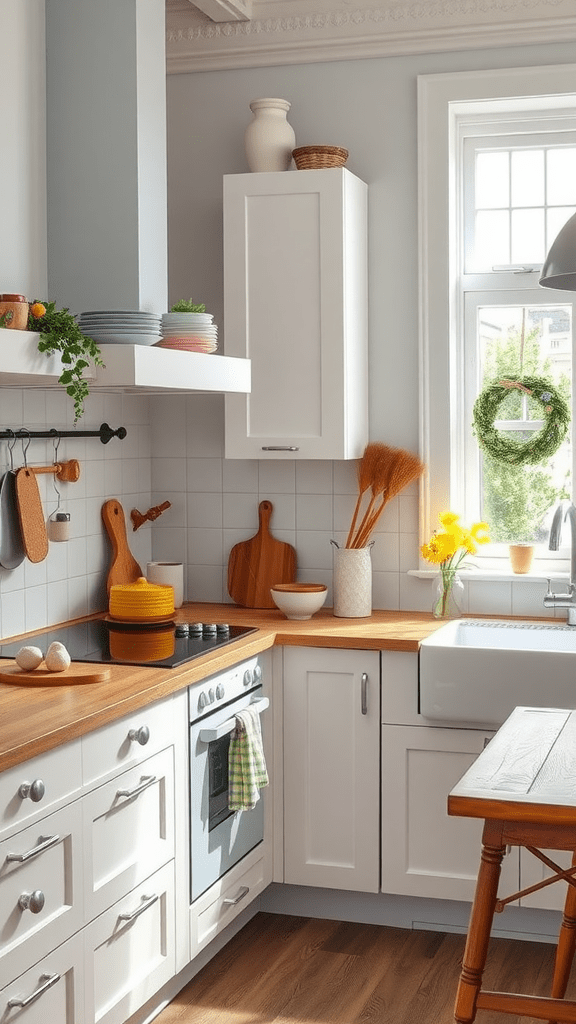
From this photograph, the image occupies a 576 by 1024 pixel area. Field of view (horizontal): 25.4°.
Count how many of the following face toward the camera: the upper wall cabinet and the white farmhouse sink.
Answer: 2

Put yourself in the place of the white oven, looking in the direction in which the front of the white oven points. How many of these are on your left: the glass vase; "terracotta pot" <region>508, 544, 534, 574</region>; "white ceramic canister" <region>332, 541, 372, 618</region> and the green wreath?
4

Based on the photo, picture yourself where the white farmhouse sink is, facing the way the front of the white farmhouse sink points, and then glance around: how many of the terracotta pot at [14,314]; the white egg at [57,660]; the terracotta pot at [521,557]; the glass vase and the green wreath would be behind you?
3

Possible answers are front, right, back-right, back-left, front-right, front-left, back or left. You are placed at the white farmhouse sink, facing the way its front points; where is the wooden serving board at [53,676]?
front-right

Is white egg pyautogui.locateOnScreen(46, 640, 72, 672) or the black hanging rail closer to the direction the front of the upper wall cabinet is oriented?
the white egg

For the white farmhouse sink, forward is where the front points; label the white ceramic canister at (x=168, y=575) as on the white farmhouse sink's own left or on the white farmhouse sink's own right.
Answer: on the white farmhouse sink's own right

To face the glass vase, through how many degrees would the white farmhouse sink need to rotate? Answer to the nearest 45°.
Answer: approximately 180°

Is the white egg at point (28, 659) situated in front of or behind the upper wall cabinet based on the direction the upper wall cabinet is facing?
in front

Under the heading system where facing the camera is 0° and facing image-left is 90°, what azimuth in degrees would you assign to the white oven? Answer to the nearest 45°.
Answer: approximately 315°
